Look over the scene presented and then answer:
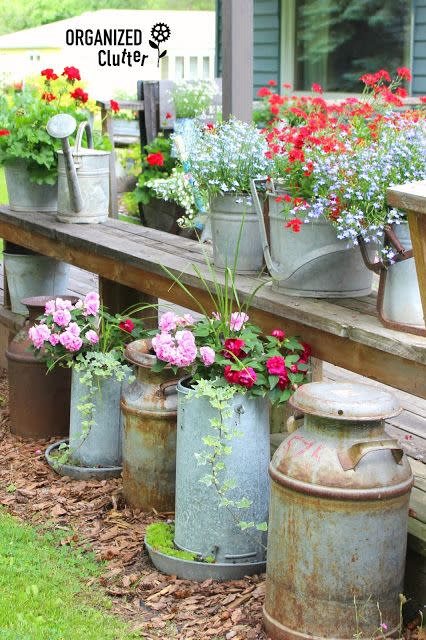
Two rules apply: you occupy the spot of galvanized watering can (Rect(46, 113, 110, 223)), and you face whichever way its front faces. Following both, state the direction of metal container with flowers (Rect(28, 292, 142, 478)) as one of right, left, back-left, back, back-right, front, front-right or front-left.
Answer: front-left

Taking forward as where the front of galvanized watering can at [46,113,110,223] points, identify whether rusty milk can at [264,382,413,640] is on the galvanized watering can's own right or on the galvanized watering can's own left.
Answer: on the galvanized watering can's own left

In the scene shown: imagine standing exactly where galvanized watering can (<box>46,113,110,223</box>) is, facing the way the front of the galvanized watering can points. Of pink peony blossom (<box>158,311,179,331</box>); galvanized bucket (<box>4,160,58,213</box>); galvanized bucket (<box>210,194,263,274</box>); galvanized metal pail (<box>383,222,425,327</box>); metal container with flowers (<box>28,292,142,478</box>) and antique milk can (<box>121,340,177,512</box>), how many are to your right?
1

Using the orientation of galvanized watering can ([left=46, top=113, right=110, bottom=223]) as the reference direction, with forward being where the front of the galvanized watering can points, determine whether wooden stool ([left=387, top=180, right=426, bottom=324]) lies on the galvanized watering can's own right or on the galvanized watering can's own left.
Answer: on the galvanized watering can's own left

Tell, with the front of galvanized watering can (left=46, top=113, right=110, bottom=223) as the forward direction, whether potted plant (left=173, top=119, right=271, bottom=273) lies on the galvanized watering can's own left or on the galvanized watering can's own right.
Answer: on the galvanized watering can's own left

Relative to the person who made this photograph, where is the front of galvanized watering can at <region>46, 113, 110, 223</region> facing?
facing the viewer and to the left of the viewer

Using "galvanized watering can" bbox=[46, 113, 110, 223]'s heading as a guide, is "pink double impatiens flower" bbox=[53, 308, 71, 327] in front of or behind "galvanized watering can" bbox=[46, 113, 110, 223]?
in front

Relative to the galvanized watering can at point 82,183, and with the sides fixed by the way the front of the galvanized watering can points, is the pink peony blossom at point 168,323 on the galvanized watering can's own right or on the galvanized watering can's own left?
on the galvanized watering can's own left

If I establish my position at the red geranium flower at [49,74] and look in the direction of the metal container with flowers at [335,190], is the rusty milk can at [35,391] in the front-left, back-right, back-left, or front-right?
front-right

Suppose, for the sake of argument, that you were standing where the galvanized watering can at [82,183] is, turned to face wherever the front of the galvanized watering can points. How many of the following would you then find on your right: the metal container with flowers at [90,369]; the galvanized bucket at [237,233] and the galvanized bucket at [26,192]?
1
